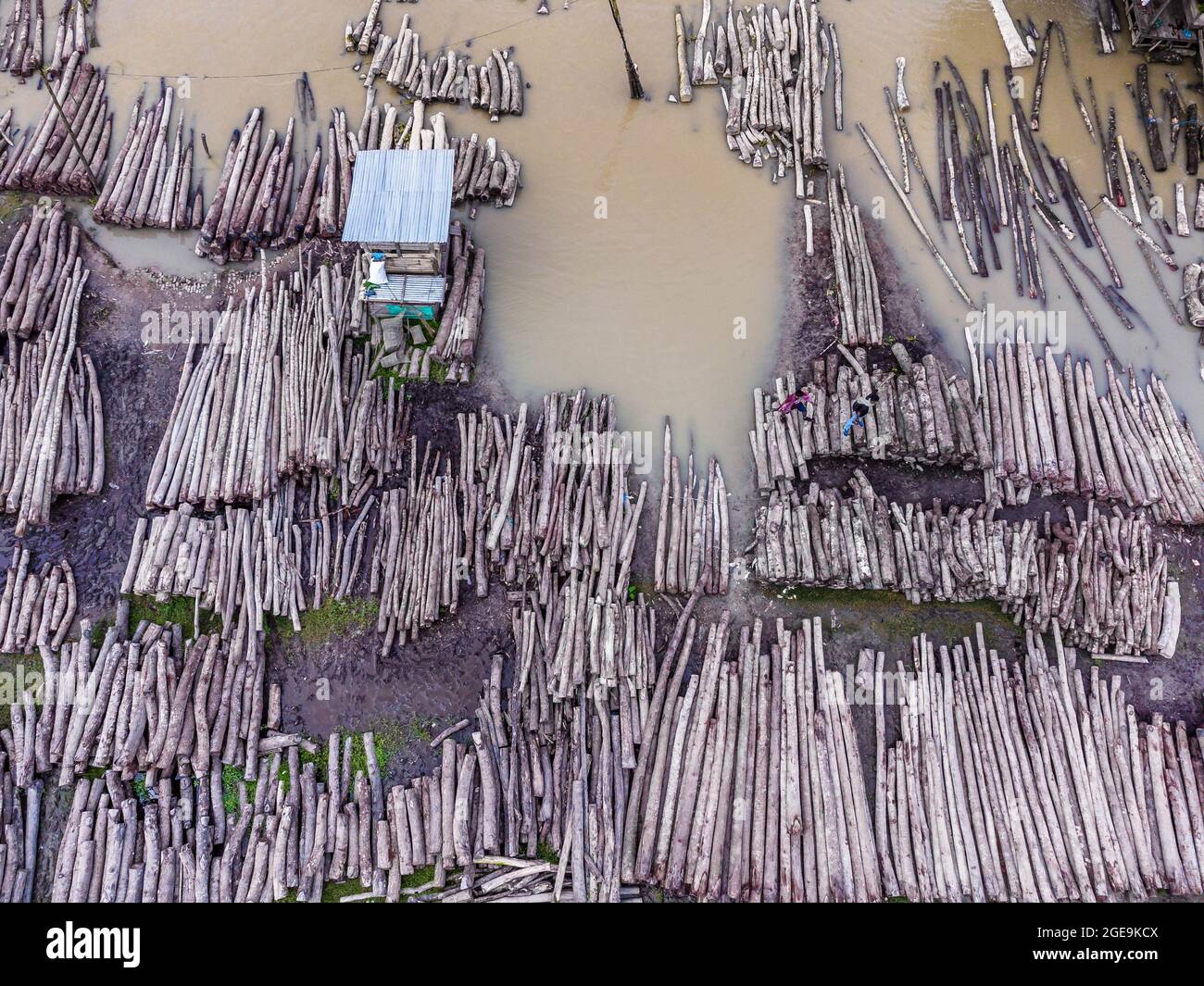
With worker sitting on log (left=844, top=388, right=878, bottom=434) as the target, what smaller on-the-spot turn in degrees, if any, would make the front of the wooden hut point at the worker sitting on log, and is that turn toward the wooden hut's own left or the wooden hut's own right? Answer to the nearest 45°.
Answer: approximately 90° to the wooden hut's own left

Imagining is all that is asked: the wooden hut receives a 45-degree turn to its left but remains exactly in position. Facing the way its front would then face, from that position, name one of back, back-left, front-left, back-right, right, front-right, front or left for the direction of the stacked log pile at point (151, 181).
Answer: back

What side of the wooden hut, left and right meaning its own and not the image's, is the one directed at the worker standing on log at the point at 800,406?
left

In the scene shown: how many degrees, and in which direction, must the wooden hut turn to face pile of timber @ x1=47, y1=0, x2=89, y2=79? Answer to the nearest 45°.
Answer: approximately 135° to its right

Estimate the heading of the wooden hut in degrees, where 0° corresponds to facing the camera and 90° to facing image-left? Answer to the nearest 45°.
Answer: approximately 0°

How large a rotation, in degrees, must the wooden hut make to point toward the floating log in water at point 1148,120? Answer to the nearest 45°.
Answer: approximately 90° to its left

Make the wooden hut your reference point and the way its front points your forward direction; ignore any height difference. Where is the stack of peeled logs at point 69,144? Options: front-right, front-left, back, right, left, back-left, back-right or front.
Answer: back-right

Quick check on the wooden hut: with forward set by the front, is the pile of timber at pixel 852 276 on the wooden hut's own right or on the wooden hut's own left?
on the wooden hut's own left
